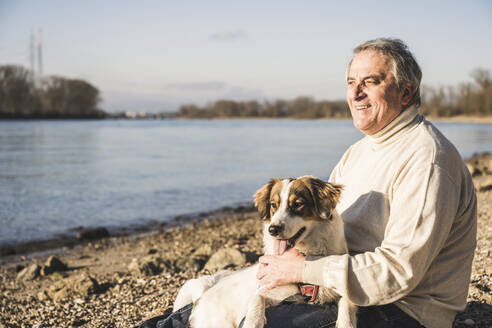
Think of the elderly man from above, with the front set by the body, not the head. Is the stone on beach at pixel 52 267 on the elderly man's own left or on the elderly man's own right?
on the elderly man's own right

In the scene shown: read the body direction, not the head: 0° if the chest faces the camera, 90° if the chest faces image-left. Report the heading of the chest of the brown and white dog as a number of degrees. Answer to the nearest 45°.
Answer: approximately 315°

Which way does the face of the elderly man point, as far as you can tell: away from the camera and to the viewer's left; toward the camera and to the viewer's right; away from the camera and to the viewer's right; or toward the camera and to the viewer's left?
toward the camera and to the viewer's left

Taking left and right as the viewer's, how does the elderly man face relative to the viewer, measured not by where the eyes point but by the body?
facing the viewer and to the left of the viewer

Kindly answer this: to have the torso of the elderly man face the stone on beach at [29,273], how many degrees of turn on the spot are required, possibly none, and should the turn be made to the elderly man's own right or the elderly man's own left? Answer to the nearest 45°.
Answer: approximately 90° to the elderly man's own right
